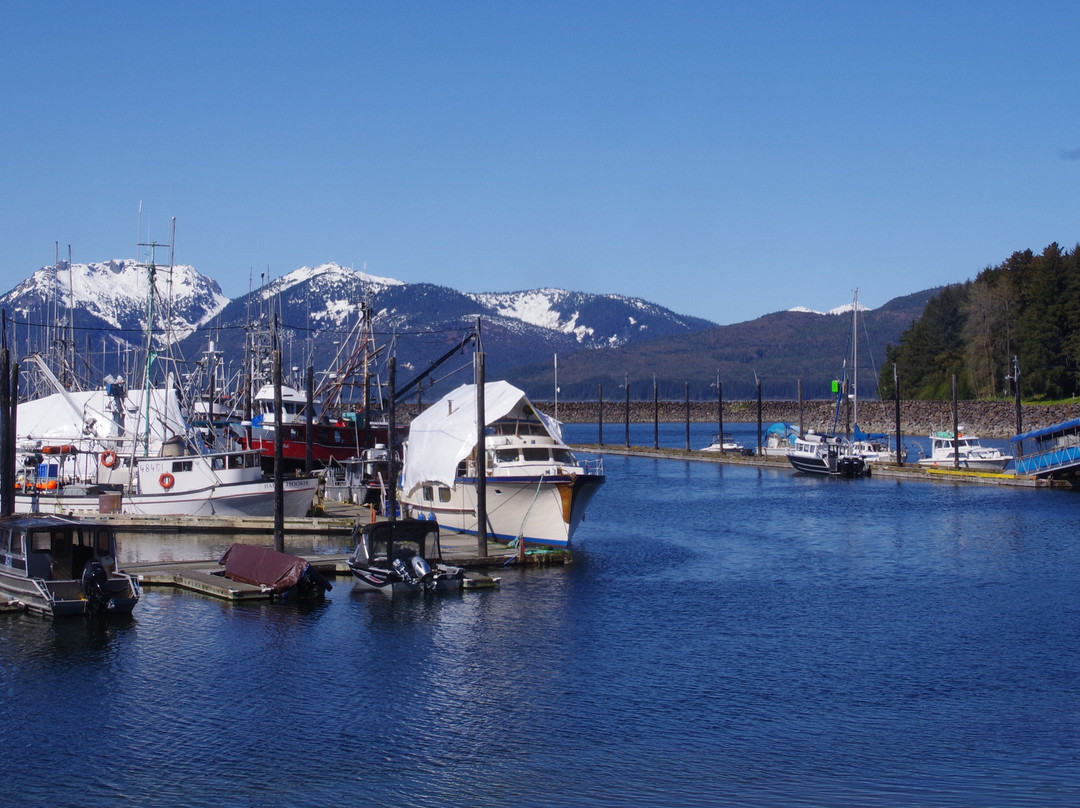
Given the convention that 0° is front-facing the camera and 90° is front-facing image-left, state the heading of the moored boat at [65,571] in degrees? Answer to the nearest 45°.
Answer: approximately 135°

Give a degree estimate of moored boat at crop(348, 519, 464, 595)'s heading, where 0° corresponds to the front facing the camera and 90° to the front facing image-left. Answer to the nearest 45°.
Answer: approximately 135°

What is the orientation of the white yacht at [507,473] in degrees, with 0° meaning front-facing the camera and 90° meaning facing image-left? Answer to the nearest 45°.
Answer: approximately 315°

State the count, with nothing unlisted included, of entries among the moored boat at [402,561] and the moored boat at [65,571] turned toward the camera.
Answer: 0

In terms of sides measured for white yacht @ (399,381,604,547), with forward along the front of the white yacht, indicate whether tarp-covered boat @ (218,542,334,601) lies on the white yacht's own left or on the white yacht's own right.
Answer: on the white yacht's own right

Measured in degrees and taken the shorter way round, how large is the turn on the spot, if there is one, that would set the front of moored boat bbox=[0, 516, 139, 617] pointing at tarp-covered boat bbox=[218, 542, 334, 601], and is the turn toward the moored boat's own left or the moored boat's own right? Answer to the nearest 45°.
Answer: approximately 135° to the moored boat's own right

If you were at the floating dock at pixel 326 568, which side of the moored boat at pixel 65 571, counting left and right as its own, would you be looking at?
right

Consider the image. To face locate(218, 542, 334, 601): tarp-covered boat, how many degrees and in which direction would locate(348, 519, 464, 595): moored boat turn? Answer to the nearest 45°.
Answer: approximately 45° to its left

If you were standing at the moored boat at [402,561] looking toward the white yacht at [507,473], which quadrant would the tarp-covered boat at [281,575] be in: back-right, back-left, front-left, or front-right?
back-left
